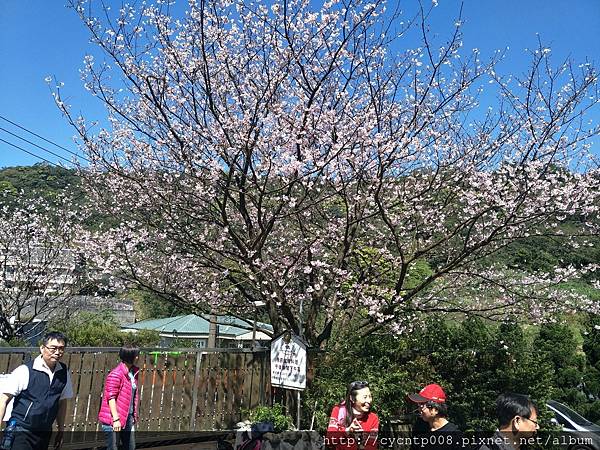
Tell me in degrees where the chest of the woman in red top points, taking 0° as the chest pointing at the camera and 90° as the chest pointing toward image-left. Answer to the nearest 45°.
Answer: approximately 315°

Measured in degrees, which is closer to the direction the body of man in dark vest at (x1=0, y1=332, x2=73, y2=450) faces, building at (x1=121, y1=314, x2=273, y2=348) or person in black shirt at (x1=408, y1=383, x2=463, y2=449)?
the person in black shirt

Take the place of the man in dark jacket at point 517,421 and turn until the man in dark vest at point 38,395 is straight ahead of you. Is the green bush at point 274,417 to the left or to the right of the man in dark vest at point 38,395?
right

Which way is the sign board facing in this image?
toward the camera

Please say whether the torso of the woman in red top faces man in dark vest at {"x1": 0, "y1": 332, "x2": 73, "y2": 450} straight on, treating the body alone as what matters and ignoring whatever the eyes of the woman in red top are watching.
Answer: no

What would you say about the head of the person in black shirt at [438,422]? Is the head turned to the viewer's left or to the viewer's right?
to the viewer's left

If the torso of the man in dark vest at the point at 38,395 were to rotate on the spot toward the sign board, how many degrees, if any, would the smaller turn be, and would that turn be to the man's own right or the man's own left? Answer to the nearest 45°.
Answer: approximately 90° to the man's own left

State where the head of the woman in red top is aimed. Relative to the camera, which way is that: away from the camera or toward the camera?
toward the camera

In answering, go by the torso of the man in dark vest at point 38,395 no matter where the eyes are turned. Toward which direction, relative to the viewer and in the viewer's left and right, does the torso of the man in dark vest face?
facing the viewer and to the right of the viewer

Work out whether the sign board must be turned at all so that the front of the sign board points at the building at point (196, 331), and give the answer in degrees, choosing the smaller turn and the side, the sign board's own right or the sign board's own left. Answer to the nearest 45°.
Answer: approximately 180°
